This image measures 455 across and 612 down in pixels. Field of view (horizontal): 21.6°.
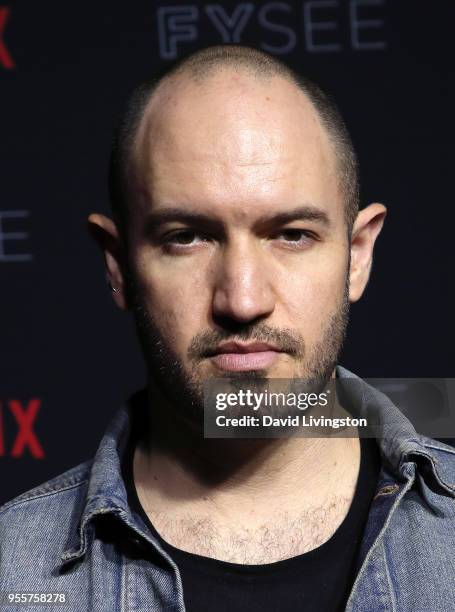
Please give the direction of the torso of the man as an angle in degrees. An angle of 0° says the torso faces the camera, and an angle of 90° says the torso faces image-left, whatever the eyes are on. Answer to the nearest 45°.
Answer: approximately 0°
